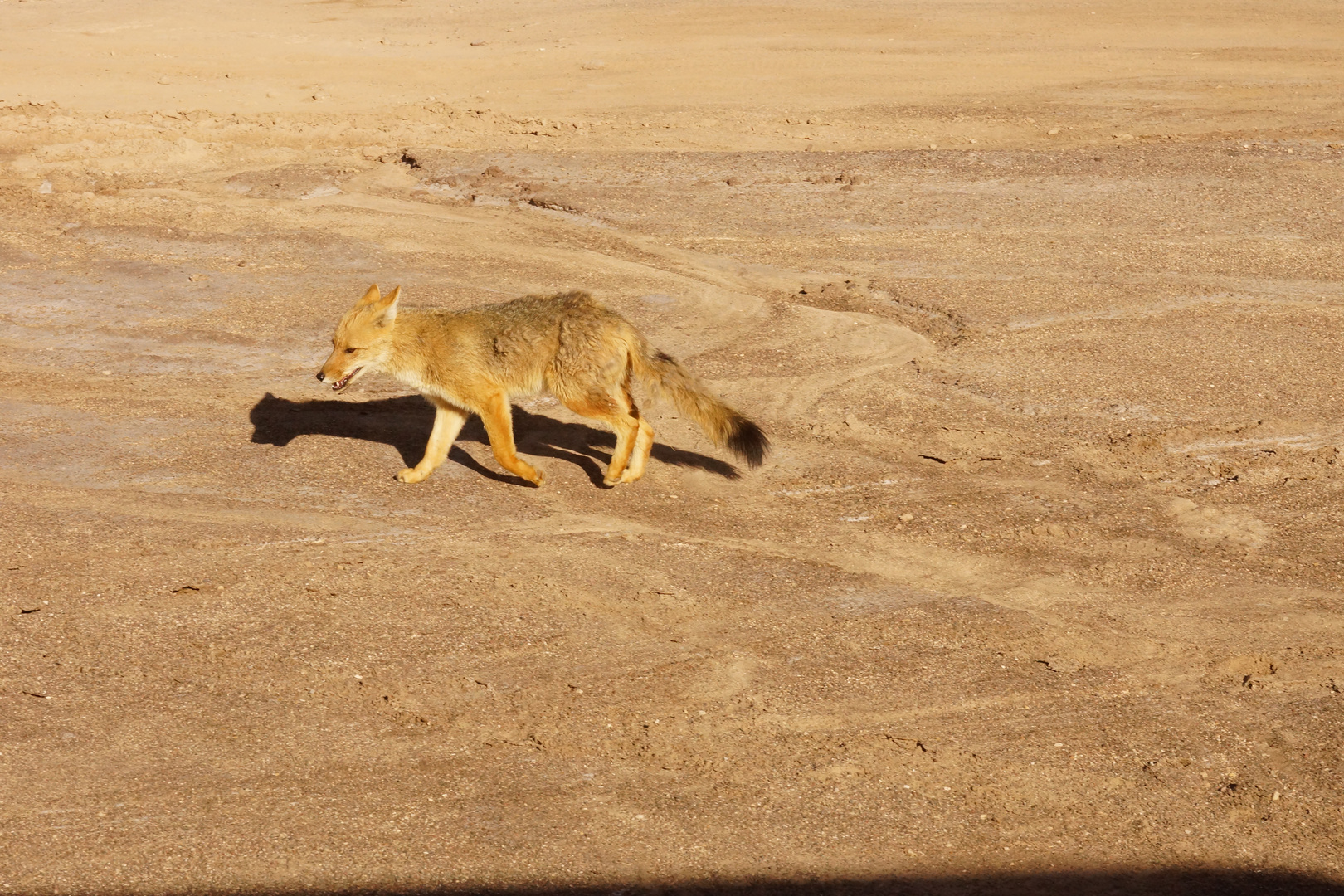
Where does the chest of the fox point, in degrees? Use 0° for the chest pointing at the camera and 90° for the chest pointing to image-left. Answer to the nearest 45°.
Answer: approximately 90°
